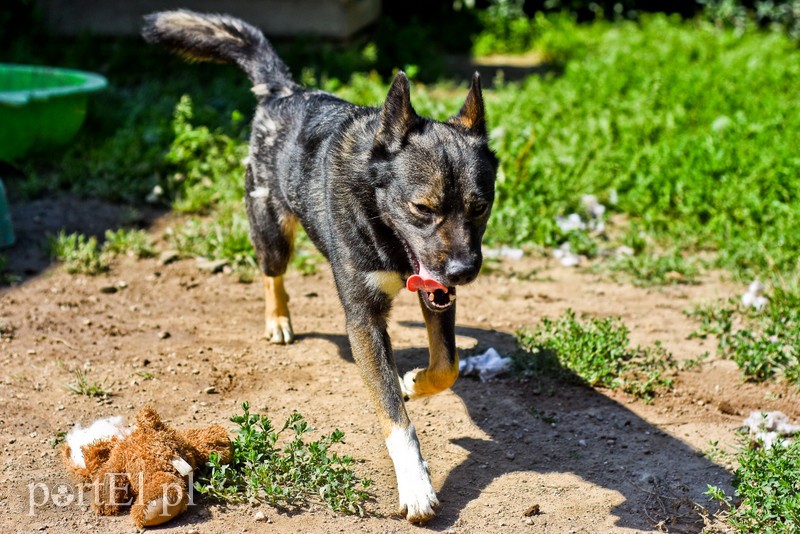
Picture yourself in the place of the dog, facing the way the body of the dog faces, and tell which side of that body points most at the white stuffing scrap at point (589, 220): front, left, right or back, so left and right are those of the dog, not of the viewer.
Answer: left

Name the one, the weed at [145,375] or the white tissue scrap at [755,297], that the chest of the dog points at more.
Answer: the white tissue scrap

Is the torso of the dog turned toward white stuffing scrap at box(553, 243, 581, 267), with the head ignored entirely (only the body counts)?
no

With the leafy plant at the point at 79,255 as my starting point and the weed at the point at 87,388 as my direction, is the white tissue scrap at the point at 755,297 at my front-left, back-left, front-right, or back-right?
front-left

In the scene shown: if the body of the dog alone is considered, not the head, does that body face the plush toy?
no

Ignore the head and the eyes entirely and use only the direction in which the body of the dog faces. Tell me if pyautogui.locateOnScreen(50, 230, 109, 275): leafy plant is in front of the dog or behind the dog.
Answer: behind

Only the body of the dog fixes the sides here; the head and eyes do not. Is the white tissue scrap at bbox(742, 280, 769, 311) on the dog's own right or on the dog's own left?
on the dog's own left

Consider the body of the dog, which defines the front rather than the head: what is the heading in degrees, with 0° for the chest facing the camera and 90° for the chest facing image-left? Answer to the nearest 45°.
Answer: approximately 315°

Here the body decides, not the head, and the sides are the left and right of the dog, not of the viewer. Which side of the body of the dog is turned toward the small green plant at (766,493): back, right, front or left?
front

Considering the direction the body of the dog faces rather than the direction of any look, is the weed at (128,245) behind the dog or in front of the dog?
behind

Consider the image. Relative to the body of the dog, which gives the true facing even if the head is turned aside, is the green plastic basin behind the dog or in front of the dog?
behind

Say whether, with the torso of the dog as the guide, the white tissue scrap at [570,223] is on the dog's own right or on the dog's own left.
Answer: on the dog's own left

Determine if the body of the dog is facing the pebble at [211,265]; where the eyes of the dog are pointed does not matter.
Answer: no
